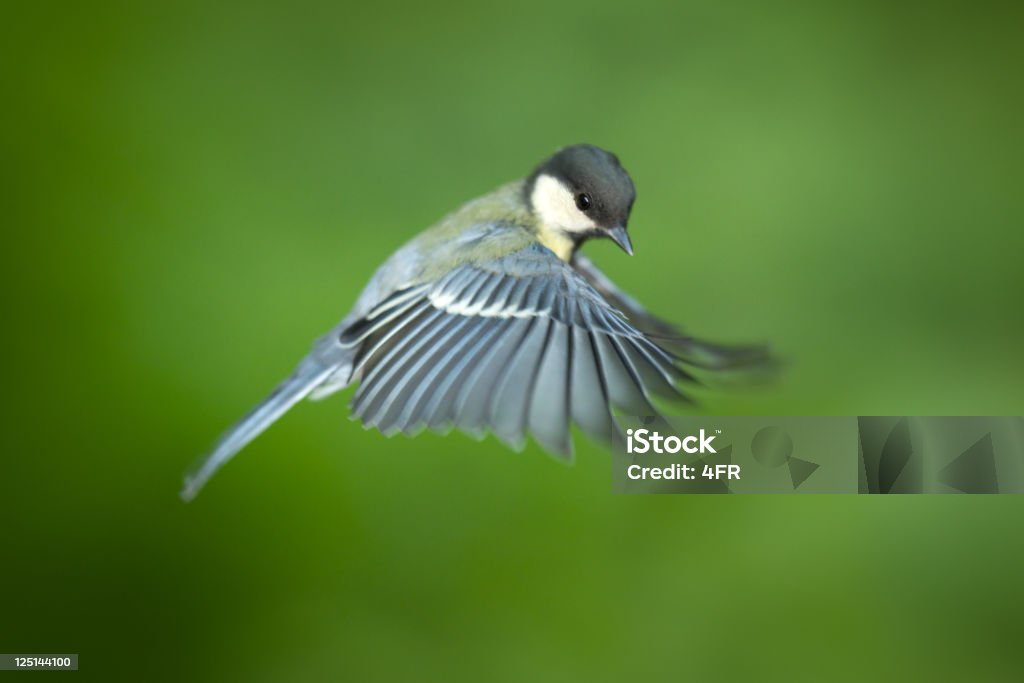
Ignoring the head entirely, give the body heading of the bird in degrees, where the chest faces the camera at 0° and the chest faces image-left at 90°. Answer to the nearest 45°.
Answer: approximately 270°
